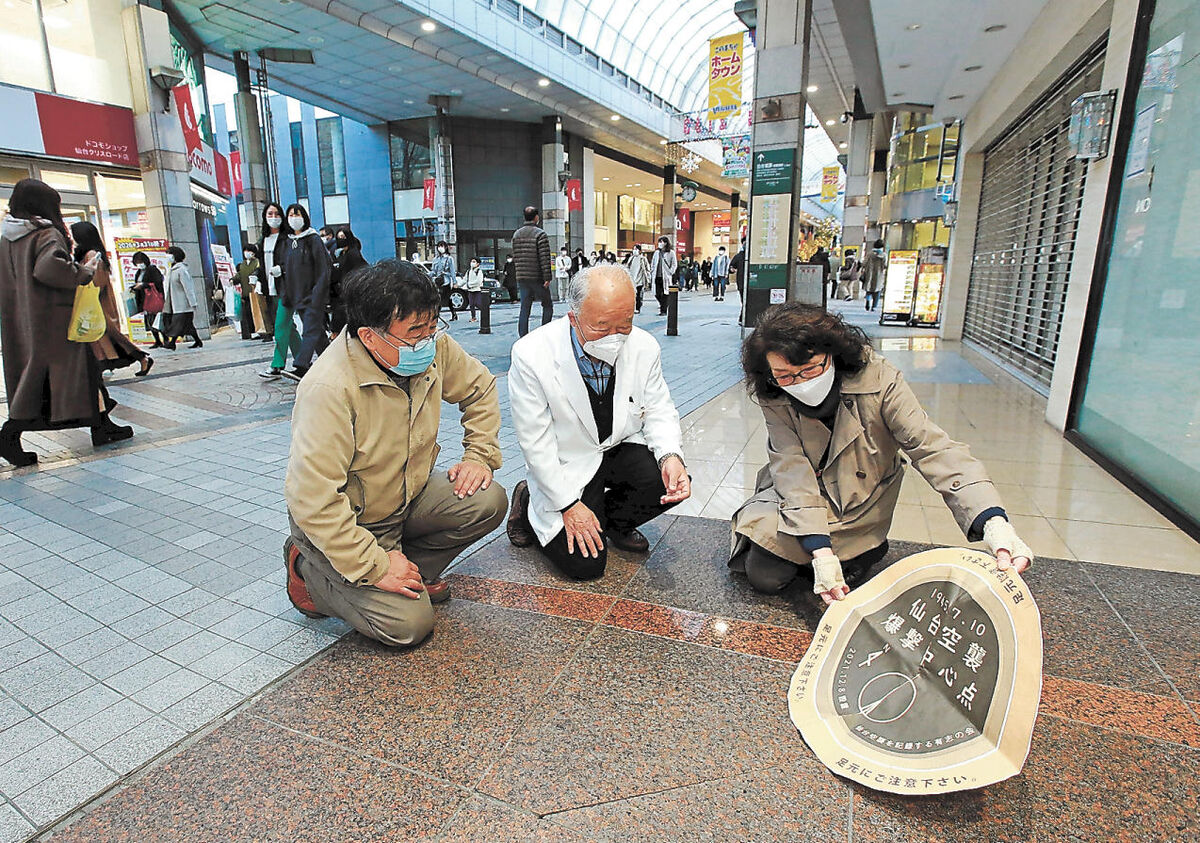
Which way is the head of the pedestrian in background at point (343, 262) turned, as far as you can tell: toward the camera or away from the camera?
toward the camera

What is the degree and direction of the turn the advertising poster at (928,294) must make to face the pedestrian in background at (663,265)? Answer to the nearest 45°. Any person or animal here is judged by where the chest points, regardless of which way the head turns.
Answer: approximately 90° to its right

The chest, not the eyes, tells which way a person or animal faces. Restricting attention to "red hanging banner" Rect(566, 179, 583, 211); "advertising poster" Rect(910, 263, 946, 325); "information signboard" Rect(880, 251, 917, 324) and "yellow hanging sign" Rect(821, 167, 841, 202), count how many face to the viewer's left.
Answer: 0

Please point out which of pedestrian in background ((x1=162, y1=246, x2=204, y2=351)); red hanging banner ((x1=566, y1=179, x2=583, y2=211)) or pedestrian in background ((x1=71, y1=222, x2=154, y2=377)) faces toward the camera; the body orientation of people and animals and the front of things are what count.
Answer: the red hanging banner

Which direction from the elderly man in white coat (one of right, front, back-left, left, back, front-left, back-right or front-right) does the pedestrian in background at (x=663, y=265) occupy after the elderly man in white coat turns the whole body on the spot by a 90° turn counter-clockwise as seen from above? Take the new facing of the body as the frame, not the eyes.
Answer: front-left

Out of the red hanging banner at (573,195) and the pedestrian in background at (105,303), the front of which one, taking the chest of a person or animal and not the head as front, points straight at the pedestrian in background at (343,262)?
the red hanging banner

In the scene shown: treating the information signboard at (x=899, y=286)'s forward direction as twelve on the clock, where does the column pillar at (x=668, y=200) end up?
The column pillar is roughly at 5 o'clock from the information signboard.

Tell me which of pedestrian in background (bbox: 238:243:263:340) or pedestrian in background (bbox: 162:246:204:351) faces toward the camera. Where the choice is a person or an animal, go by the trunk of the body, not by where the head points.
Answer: pedestrian in background (bbox: 238:243:263:340)

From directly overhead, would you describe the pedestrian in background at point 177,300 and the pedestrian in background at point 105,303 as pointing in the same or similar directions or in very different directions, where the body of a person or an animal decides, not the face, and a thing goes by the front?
same or similar directions

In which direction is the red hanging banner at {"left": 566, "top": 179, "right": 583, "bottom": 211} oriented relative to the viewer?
toward the camera

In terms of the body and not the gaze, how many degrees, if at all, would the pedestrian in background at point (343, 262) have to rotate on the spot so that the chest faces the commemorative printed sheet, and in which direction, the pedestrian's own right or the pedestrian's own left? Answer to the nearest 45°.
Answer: approximately 45° to the pedestrian's own left

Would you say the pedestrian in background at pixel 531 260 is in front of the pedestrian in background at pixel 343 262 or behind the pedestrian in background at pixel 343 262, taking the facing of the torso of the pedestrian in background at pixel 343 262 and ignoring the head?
behind

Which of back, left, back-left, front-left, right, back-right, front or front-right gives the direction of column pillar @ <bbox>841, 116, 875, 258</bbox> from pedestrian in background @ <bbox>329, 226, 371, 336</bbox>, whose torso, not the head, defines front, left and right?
back

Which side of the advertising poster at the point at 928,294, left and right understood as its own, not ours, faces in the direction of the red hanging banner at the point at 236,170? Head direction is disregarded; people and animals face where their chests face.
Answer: right

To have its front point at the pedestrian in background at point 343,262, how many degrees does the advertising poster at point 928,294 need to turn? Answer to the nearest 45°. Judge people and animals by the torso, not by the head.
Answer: approximately 45° to its right

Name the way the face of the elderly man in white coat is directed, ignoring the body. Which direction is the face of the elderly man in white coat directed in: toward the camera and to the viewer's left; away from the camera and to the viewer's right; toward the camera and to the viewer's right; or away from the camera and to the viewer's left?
toward the camera and to the viewer's right

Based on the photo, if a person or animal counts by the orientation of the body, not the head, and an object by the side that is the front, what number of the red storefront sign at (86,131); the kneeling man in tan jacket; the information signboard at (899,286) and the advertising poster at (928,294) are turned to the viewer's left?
0

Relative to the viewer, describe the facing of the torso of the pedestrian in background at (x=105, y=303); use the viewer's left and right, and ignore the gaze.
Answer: facing to the left of the viewer

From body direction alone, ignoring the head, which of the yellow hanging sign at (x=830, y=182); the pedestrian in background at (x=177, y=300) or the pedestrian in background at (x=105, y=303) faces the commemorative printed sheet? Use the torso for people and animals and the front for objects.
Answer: the yellow hanging sign
